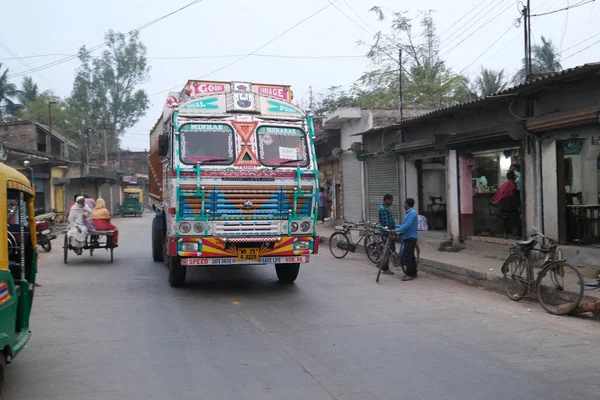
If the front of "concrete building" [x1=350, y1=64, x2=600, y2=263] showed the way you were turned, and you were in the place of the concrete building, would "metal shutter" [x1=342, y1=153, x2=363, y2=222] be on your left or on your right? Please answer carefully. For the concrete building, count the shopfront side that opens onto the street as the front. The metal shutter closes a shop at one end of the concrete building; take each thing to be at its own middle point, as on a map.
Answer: on your right

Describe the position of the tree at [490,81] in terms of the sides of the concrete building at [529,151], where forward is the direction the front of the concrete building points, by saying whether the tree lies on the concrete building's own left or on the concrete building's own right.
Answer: on the concrete building's own right

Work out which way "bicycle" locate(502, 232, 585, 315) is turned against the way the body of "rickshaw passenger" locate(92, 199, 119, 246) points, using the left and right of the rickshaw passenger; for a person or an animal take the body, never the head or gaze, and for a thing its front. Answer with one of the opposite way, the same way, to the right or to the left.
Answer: to the right

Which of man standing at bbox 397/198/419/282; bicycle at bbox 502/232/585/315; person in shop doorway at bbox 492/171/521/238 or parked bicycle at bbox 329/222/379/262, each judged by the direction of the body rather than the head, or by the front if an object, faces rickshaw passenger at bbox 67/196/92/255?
the man standing

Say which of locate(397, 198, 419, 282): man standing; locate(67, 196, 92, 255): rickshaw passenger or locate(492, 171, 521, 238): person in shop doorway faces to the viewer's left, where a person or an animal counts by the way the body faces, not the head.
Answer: the man standing
